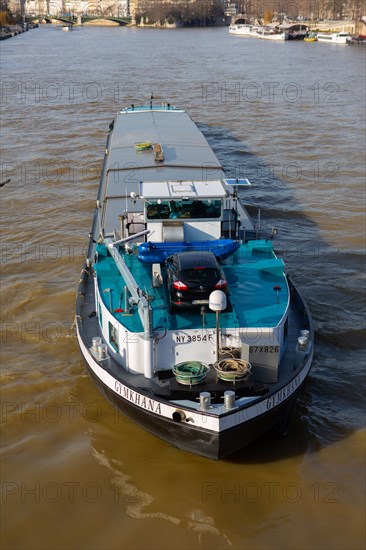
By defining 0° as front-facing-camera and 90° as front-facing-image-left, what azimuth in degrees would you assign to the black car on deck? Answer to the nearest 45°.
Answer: approximately 180°

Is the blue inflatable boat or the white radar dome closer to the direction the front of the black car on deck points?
the blue inflatable boat

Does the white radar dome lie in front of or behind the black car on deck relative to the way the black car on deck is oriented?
behind

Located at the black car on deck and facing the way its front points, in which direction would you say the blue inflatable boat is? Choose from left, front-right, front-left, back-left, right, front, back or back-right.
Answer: front
